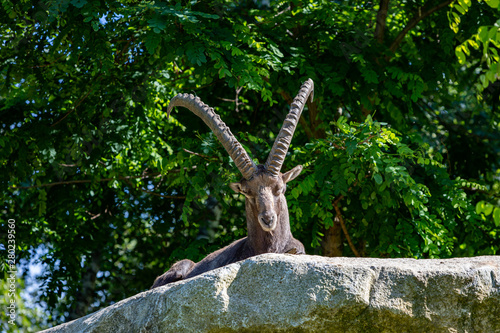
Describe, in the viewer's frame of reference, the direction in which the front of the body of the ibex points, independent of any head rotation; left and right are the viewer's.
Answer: facing the viewer and to the right of the viewer
